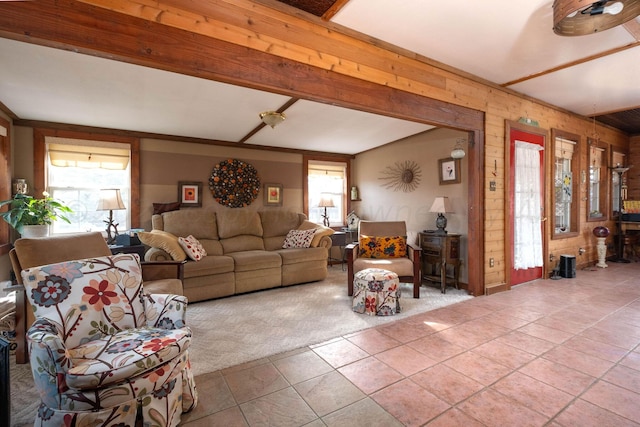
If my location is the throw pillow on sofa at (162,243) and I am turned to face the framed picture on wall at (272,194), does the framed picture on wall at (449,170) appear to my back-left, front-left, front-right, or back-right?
front-right

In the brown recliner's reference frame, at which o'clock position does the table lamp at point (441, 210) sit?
The table lamp is roughly at 11 o'clock from the brown recliner.

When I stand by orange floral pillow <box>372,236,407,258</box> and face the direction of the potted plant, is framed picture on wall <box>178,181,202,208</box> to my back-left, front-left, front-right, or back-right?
front-right

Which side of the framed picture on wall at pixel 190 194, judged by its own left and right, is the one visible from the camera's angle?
front

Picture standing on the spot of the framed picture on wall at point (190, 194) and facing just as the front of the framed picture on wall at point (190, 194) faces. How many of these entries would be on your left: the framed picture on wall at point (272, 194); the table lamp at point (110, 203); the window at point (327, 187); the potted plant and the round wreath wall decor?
3

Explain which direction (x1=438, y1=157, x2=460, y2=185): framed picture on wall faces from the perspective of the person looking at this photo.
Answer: facing the viewer and to the left of the viewer

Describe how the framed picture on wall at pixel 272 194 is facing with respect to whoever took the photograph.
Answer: facing the viewer

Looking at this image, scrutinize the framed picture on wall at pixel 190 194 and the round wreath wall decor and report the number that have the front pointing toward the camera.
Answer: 2

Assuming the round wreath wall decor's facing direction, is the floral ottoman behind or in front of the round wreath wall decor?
in front

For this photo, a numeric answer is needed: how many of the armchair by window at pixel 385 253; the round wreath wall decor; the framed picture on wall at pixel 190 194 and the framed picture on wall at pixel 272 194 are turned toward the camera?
4

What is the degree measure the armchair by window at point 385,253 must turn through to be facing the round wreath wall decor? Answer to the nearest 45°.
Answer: approximately 90° to its right

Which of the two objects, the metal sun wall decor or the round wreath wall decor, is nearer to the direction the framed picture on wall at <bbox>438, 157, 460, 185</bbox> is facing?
the round wreath wall decor

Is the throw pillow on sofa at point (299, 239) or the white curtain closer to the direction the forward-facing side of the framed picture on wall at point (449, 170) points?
the throw pillow on sofa

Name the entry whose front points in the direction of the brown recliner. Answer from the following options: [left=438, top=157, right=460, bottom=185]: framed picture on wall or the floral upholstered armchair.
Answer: the framed picture on wall

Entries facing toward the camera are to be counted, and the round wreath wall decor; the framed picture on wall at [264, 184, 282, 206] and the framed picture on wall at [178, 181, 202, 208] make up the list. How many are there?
3

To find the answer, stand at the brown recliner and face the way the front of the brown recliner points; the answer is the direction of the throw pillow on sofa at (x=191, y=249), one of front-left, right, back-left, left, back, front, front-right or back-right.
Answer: left

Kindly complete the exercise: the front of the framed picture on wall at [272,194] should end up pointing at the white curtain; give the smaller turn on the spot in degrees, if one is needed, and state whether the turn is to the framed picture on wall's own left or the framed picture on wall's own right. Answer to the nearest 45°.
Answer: approximately 45° to the framed picture on wall's own left

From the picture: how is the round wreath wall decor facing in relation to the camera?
toward the camera

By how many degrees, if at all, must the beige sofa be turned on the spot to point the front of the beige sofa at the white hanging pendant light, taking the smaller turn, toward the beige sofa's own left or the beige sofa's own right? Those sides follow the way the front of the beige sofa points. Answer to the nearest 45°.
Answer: approximately 45° to the beige sofa's own left
